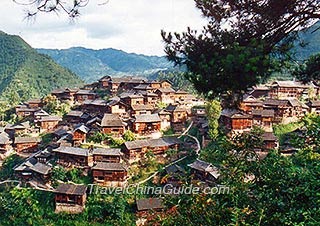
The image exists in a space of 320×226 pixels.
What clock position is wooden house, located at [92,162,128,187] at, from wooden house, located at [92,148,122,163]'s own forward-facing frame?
wooden house, located at [92,162,128,187] is roughly at 12 o'clock from wooden house, located at [92,148,122,163].

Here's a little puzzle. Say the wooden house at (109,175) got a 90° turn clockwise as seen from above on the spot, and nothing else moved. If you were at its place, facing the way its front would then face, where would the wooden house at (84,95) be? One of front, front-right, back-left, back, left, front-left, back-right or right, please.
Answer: right

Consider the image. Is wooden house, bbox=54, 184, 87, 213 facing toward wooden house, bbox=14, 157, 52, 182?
no

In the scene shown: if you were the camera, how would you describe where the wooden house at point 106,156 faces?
facing the viewer

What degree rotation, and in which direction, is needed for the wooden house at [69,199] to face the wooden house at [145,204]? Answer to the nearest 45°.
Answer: approximately 45° to its left

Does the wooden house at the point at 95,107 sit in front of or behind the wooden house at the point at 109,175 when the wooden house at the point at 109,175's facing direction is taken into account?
behind

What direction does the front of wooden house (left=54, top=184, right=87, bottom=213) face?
toward the camera

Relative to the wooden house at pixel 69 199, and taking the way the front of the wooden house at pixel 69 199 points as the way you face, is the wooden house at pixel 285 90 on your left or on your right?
on your left

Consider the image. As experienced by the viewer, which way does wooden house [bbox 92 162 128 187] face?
facing the viewer

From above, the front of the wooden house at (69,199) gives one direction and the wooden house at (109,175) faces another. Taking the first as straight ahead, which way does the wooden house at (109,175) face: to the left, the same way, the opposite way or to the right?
the same way

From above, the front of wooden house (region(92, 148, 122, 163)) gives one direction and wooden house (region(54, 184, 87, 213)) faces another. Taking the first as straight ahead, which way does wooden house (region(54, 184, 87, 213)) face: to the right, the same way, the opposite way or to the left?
the same way

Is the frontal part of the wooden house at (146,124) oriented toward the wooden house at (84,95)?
no

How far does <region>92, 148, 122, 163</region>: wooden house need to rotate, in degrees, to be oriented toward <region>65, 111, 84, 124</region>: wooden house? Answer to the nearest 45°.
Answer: approximately 180°

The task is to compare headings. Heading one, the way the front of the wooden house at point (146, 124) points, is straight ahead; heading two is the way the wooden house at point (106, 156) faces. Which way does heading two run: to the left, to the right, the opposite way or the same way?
the same way

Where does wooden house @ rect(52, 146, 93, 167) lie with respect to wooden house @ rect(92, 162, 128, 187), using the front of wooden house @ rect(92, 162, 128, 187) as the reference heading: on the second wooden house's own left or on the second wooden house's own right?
on the second wooden house's own right

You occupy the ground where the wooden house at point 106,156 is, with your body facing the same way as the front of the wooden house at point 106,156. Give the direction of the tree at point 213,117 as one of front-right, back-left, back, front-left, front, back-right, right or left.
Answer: left
